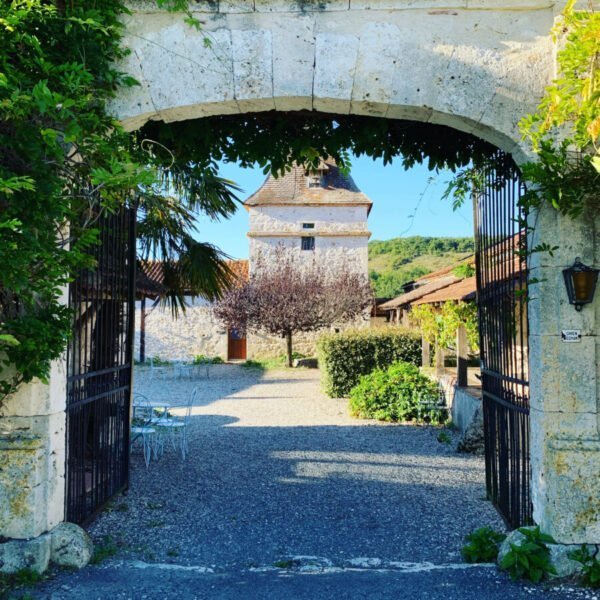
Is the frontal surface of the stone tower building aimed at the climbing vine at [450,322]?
yes

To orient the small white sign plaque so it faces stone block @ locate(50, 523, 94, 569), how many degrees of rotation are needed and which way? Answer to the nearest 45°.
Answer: approximately 90° to its right

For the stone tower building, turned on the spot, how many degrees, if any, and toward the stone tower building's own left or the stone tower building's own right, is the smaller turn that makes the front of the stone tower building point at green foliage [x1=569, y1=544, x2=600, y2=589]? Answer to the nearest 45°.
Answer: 0° — it already faces it

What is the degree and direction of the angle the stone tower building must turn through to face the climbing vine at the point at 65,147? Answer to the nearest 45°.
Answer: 0° — it already faces it

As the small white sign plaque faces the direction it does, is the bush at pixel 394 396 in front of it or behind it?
behind

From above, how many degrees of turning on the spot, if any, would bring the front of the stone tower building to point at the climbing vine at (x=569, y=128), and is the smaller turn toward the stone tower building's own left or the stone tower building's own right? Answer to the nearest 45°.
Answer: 0° — it already faces it

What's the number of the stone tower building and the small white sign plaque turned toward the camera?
2

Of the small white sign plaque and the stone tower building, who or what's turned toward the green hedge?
the stone tower building

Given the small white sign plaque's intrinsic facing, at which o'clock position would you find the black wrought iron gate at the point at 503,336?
The black wrought iron gate is roughly at 5 o'clock from the small white sign plaque.

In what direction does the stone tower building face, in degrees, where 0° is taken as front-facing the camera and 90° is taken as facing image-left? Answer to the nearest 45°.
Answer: approximately 0°

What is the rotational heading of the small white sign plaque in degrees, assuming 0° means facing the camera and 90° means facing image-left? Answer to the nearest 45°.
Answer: approximately 0°

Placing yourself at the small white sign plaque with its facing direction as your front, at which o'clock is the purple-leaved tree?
The purple-leaved tree is roughly at 5 o'clock from the small white sign plaque.

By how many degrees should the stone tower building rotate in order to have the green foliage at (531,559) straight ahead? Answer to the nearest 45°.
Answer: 0° — it already faces it

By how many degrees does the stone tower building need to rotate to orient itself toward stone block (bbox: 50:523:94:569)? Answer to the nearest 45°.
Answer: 0° — it already faces it
